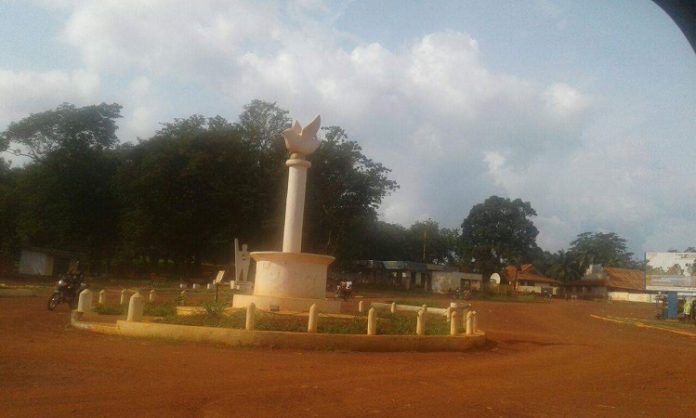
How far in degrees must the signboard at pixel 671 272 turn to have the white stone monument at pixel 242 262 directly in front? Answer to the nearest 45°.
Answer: approximately 45° to its right

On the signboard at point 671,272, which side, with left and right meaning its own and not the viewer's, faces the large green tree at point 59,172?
right

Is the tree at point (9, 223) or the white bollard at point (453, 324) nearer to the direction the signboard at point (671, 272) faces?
the white bollard

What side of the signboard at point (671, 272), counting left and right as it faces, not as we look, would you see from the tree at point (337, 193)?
right

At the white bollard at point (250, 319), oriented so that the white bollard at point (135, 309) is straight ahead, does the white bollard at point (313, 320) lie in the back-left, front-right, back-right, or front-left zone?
back-right

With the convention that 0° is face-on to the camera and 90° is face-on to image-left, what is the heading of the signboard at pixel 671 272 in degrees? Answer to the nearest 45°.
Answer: approximately 0°
